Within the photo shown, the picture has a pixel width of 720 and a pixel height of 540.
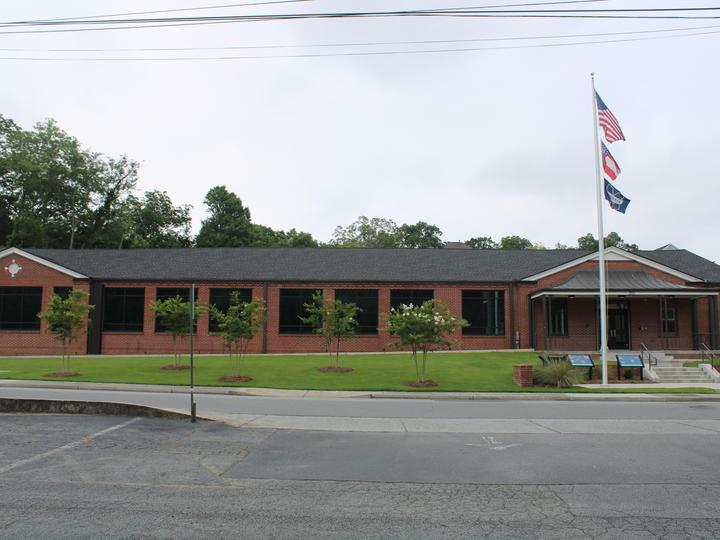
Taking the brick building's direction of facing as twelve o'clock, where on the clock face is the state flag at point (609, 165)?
The state flag is roughly at 11 o'clock from the brick building.

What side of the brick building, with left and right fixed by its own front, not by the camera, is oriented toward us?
front

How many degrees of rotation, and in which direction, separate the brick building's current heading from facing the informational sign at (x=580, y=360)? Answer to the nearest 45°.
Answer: approximately 45° to its left

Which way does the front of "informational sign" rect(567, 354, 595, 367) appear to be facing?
toward the camera

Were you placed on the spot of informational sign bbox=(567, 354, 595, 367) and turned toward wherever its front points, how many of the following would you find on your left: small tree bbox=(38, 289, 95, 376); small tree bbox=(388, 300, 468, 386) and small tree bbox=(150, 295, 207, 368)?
0

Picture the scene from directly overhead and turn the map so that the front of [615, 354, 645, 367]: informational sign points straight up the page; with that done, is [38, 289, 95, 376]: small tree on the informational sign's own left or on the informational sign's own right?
on the informational sign's own right

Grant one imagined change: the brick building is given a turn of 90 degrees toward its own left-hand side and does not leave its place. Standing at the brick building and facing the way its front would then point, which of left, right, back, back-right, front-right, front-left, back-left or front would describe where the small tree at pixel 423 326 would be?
right

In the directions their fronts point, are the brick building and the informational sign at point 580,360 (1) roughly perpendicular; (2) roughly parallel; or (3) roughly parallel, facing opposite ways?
roughly parallel

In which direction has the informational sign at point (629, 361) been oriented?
toward the camera

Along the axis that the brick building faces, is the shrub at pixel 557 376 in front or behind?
in front

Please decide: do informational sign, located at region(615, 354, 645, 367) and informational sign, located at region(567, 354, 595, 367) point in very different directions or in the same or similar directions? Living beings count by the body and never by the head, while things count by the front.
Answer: same or similar directions

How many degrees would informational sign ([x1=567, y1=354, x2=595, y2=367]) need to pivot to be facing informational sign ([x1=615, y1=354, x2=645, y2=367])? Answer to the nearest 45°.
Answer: approximately 90° to its left

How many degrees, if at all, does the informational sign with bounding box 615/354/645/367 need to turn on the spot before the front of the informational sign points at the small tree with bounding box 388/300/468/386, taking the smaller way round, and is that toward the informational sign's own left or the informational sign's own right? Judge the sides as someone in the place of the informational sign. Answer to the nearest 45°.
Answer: approximately 45° to the informational sign's own right

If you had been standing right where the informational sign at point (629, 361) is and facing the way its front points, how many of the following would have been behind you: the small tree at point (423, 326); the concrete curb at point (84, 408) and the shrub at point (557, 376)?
0
